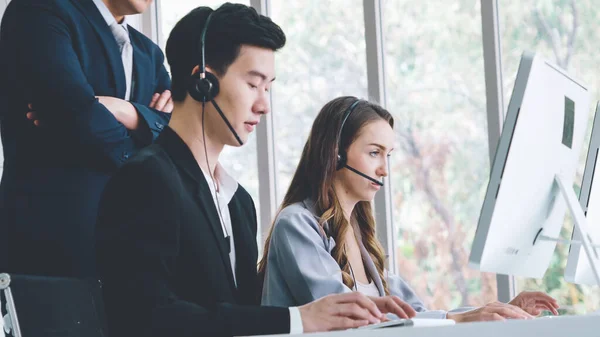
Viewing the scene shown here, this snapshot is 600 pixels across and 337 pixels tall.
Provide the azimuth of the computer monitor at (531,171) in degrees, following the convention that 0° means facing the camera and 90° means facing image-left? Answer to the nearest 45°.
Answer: approximately 135°

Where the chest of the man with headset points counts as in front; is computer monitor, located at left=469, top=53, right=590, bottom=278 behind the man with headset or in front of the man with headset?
in front

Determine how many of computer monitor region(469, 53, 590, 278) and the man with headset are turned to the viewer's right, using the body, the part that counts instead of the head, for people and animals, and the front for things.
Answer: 1

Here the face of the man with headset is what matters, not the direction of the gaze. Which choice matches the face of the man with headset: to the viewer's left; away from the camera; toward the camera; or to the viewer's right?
to the viewer's right

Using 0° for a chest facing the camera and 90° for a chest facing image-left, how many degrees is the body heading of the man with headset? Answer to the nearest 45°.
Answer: approximately 270°

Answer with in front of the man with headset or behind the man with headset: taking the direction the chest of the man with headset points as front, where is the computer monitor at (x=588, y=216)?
in front
